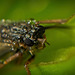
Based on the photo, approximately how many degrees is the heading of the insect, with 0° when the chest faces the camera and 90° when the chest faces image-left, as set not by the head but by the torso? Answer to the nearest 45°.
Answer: approximately 270°
